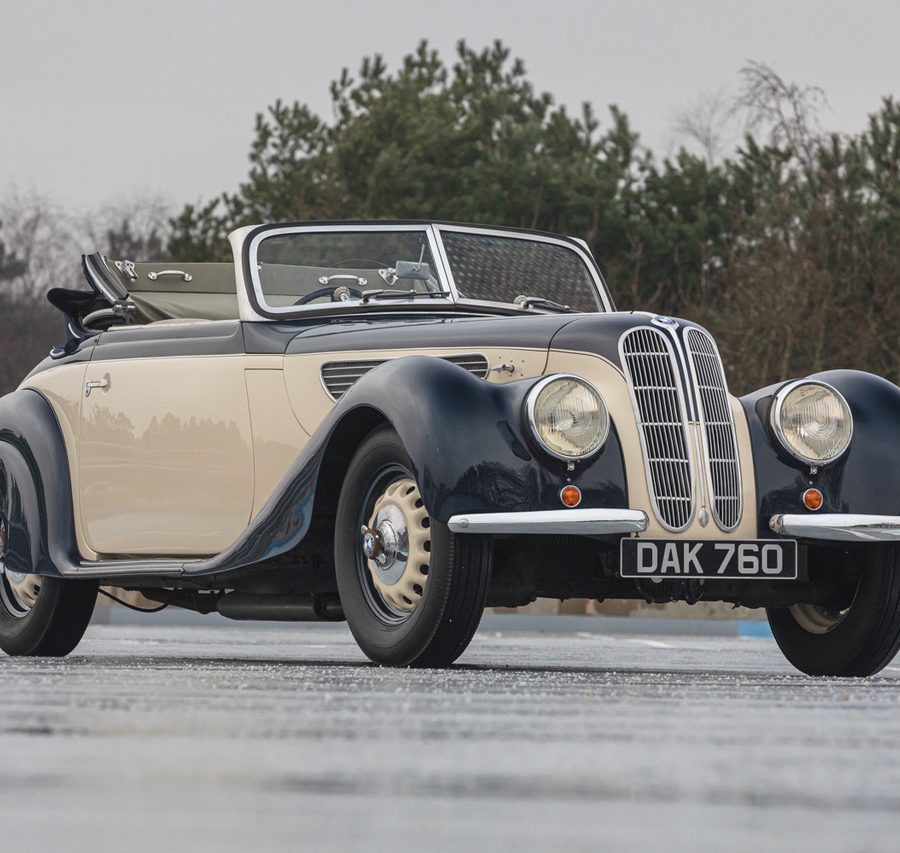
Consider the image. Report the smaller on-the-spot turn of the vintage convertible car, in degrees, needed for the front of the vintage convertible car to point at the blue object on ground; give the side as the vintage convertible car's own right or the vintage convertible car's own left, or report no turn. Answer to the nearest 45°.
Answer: approximately 135° to the vintage convertible car's own left

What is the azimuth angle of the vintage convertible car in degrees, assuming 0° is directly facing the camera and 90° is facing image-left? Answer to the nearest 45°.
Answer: approximately 315°
